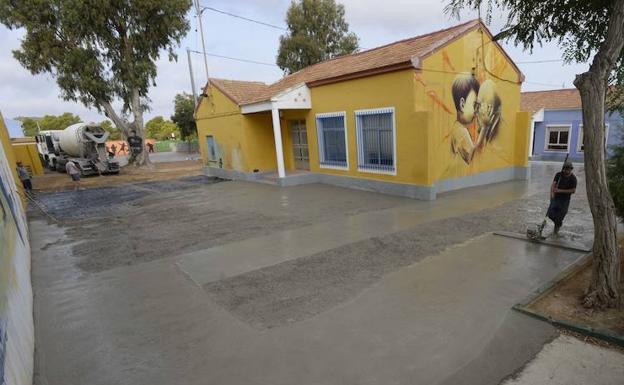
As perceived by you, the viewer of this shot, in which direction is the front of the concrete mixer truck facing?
facing away from the viewer and to the left of the viewer

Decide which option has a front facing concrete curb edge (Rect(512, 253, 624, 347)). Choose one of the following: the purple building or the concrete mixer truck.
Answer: the purple building

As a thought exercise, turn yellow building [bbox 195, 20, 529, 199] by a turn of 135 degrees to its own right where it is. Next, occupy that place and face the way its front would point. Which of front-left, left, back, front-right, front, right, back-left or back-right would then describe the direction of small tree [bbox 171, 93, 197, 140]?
front-left

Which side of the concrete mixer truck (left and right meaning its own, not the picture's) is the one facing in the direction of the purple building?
back

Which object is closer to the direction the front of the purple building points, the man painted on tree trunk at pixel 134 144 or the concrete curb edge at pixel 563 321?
the concrete curb edge

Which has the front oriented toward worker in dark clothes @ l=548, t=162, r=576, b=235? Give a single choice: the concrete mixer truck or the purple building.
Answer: the purple building

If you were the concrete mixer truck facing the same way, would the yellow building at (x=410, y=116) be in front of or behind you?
behind

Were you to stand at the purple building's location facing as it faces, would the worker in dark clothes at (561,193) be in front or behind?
in front

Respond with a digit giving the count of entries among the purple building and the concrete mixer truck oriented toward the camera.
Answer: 1

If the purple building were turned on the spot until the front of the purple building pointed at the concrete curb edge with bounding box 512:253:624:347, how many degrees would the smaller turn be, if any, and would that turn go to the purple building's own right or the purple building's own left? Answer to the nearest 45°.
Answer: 0° — it already faces it

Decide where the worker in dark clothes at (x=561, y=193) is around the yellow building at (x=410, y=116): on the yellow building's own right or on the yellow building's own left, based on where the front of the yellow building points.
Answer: on the yellow building's own left

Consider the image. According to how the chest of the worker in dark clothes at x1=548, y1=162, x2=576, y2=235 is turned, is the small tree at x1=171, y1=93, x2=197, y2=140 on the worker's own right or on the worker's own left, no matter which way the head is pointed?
on the worker's own right
